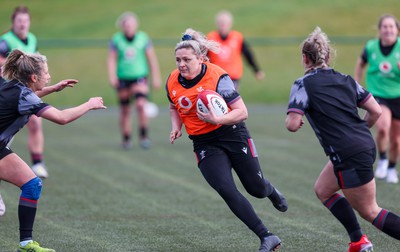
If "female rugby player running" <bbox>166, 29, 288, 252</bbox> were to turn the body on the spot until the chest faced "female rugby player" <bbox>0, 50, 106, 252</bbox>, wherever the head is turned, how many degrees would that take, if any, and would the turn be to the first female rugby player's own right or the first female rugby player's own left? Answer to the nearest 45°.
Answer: approximately 45° to the first female rugby player's own right

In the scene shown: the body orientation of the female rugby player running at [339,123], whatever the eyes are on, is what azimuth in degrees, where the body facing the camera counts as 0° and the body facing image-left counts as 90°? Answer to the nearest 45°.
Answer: approximately 135°

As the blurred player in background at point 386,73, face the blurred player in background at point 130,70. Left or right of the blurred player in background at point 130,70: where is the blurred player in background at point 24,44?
left

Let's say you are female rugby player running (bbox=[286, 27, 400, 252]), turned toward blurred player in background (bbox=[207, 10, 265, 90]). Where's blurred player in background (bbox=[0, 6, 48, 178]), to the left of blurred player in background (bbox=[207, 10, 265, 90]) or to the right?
left

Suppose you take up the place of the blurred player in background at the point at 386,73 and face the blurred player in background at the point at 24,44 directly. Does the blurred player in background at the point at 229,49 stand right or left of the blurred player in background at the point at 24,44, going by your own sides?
right

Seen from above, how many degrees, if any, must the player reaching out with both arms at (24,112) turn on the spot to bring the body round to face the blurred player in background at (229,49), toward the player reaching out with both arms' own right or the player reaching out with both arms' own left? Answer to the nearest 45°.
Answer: approximately 45° to the player reaching out with both arms' own left

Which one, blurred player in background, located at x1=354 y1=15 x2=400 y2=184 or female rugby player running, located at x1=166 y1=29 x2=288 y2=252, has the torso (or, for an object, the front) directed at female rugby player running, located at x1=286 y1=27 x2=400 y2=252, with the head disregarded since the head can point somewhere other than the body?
the blurred player in background
